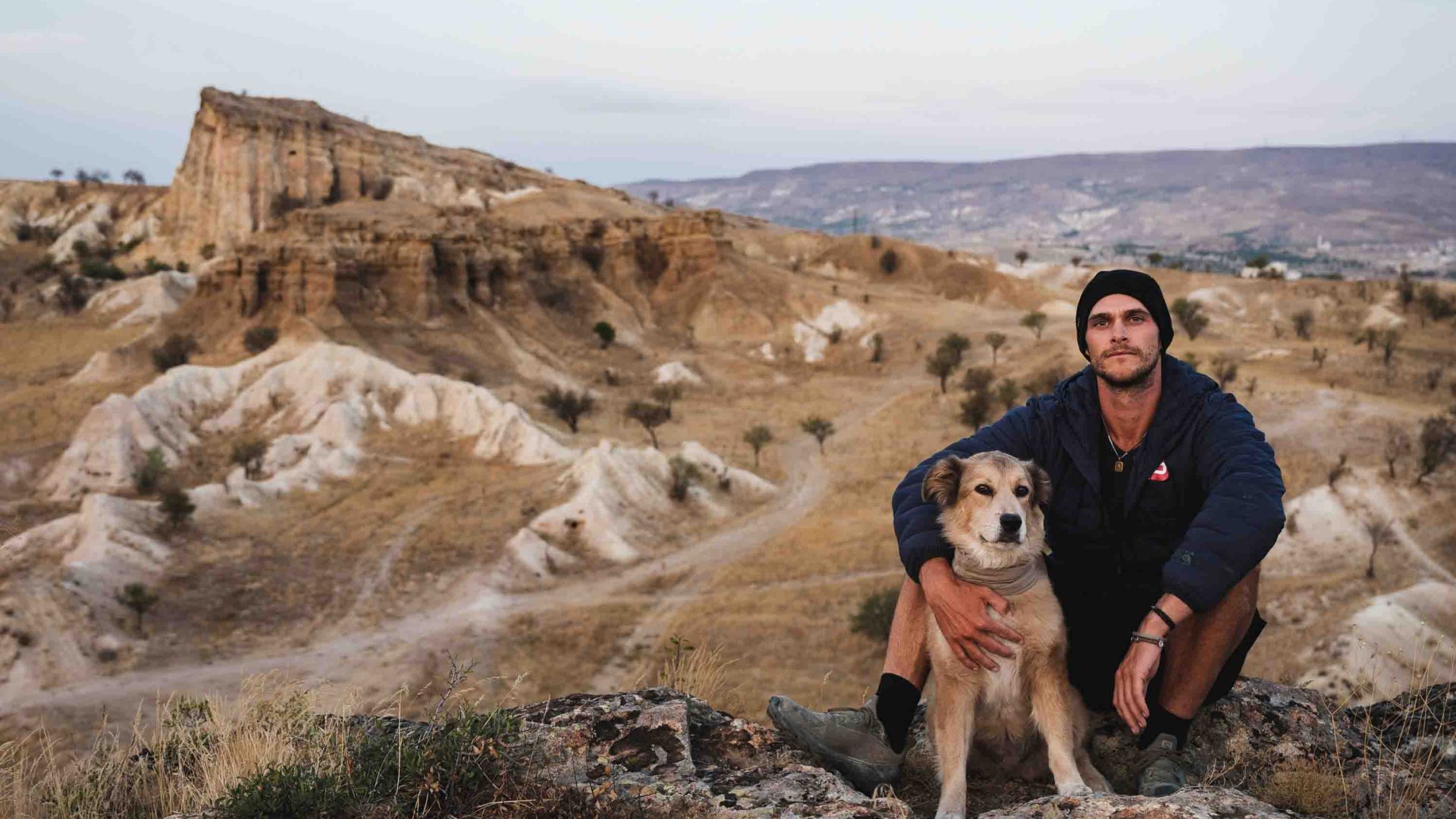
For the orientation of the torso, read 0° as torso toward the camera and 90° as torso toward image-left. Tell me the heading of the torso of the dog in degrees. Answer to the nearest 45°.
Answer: approximately 0°

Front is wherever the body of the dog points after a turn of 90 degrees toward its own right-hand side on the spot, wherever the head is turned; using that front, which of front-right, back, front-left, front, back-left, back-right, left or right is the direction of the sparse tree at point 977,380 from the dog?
right

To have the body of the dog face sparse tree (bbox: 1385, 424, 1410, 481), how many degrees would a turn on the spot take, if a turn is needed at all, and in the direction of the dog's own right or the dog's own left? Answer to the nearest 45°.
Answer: approximately 180°

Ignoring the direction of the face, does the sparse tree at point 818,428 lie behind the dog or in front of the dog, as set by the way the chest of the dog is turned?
behind

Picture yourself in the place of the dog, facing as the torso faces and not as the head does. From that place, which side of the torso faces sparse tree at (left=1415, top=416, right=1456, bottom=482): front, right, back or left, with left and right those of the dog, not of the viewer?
back

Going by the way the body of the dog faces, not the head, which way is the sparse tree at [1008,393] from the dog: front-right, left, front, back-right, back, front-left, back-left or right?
back
